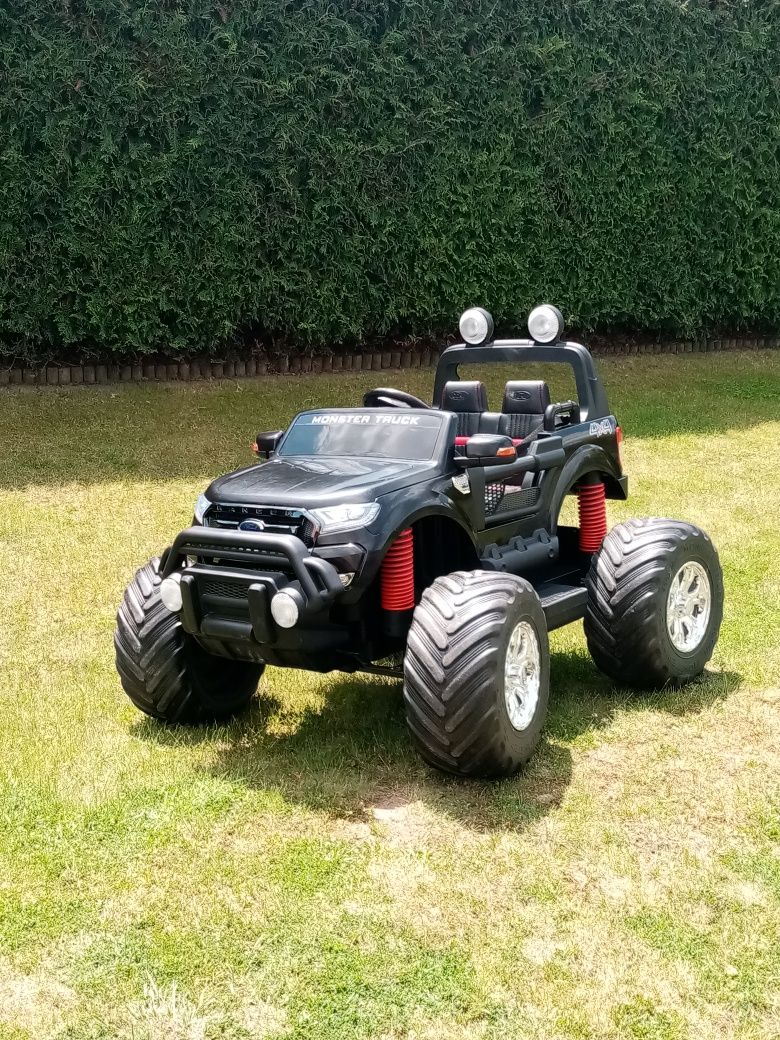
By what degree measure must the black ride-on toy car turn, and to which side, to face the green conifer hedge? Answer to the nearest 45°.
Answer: approximately 135° to its right

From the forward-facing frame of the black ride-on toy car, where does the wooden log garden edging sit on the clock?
The wooden log garden edging is roughly at 4 o'clock from the black ride-on toy car.
